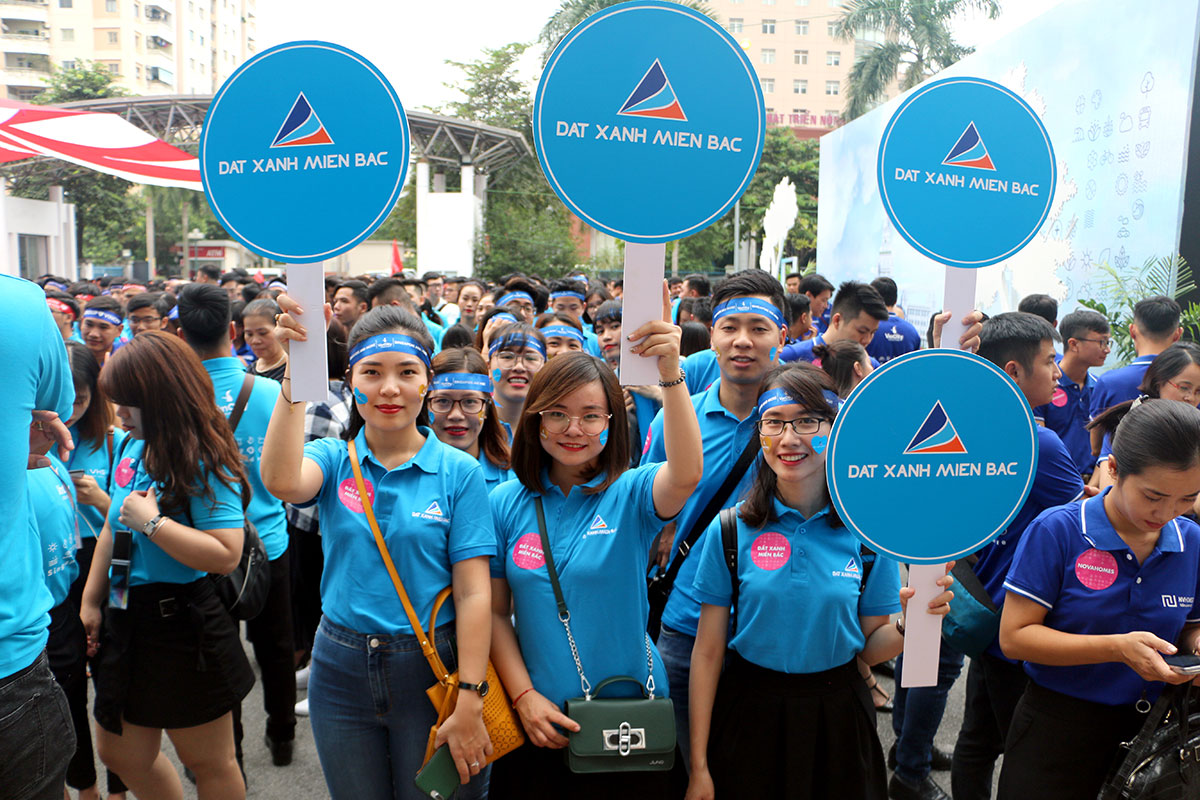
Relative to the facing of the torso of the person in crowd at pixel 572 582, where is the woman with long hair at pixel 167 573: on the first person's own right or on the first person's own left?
on the first person's own right

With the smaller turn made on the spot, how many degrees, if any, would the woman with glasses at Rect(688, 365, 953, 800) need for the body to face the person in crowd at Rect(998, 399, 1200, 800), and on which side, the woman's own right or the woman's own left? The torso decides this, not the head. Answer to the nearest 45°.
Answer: approximately 90° to the woman's own left

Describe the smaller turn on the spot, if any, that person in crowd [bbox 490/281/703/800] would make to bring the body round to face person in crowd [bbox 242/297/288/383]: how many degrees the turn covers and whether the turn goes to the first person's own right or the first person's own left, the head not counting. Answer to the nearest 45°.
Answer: approximately 135° to the first person's own right

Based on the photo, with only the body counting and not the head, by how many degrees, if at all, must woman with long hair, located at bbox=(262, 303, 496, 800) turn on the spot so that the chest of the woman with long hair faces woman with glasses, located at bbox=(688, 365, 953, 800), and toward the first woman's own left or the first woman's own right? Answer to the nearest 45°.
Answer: approximately 90° to the first woman's own left

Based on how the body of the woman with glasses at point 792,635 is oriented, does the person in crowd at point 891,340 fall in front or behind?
behind

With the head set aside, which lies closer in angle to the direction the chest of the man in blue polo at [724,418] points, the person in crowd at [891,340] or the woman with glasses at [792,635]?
the woman with glasses

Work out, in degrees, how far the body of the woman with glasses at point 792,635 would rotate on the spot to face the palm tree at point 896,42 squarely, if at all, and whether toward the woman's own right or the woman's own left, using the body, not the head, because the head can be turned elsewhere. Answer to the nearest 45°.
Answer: approximately 180°
